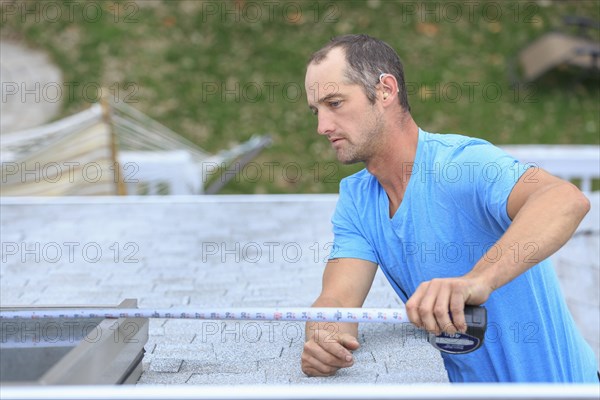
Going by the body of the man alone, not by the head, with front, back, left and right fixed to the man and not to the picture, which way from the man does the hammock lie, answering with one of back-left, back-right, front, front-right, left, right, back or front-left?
right

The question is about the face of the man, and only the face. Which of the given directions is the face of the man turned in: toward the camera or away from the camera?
toward the camera

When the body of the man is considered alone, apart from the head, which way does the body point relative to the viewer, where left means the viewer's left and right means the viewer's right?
facing the viewer and to the left of the viewer
